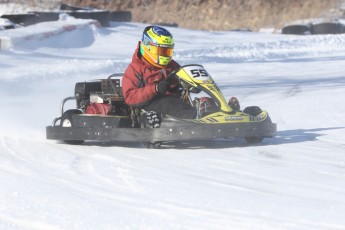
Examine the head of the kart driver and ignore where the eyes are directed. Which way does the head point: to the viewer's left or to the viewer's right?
to the viewer's right

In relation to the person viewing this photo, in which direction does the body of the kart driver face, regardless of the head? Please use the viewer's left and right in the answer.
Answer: facing the viewer and to the right of the viewer
